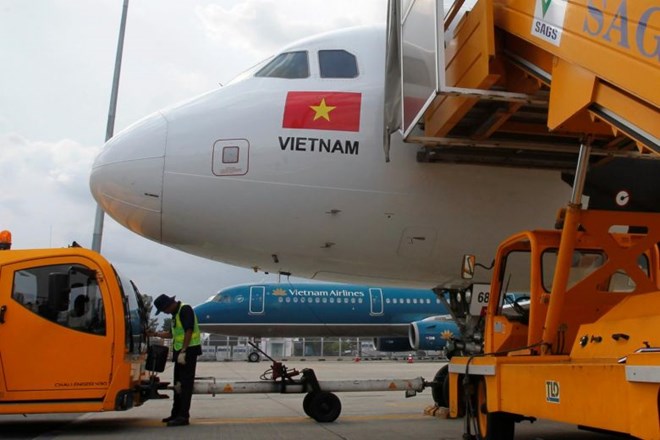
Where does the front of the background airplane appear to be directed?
to the viewer's left

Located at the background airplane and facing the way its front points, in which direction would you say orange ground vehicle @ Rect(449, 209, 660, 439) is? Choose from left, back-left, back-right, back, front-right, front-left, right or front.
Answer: left

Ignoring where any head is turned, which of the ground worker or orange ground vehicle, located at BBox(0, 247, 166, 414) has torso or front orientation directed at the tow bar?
the orange ground vehicle

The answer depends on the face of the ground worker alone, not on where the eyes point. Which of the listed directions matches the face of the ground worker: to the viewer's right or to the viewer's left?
to the viewer's left

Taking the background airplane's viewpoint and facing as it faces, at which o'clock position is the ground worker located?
The ground worker is roughly at 9 o'clock from the background airplane.

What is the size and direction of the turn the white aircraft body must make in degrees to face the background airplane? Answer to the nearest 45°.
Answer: approximately 90° to its right

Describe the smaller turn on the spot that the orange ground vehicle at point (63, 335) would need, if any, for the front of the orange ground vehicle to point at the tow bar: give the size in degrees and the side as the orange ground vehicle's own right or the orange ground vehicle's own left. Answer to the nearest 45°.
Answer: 0° — it already faces it

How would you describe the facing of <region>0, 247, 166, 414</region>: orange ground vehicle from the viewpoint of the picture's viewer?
facing to the right of the viewer

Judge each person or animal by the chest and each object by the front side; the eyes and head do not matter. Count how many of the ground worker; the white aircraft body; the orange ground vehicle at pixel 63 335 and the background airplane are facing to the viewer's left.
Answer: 3

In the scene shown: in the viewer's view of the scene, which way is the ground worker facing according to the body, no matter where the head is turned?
to the viewer's left

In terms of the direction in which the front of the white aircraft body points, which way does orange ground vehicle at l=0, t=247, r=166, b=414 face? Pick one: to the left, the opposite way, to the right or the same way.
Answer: the opposite way

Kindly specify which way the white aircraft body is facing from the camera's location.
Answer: facing to the left of the viewer

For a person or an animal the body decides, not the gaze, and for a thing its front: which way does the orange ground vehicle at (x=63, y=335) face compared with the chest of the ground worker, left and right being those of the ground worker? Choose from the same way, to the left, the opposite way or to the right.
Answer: the opposite way

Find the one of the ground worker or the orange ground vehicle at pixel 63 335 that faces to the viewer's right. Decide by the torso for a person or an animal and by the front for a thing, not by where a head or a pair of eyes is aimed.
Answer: the orange ground vehicle
